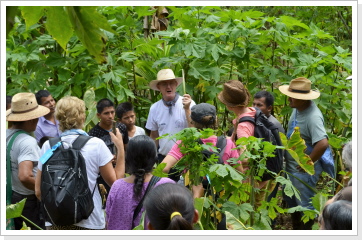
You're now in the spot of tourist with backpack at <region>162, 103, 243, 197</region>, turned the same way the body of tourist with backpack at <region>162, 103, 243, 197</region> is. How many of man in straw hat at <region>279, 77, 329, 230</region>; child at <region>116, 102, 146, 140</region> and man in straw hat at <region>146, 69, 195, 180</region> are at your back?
0

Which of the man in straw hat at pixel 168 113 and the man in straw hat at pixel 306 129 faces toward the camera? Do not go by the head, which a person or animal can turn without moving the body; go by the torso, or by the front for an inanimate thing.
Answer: the man in straw hat at pixel 168 113

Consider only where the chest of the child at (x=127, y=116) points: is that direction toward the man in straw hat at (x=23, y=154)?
no

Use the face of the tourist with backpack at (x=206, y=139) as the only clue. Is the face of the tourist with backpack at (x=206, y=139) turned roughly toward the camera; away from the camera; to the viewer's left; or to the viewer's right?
away from the camera

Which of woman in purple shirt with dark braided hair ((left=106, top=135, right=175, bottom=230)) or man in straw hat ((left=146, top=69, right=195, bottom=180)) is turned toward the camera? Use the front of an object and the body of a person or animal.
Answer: the man in straw hat

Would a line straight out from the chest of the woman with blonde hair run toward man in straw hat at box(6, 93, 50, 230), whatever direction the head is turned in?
no

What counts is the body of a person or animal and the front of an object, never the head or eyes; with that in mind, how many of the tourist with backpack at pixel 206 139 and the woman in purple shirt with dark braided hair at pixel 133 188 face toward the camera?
0

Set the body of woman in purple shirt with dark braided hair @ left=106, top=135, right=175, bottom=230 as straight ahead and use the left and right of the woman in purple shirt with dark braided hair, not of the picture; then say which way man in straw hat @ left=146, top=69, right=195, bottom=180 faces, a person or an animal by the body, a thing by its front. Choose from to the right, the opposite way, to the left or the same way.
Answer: the opposite way

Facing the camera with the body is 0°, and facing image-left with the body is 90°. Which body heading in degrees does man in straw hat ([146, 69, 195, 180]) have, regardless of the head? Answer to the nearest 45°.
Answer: approximately 0°

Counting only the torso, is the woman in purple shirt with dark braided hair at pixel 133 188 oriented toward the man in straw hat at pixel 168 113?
yes

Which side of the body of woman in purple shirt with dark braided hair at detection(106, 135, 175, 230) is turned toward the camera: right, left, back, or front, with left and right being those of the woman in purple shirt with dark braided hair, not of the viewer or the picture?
back

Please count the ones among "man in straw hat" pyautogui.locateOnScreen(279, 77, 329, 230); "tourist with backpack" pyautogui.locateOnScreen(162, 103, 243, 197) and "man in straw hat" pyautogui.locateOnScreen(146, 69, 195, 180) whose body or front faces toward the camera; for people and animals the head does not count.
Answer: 1

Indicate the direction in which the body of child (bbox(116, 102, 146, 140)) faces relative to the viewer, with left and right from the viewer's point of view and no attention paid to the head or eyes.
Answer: facing the viewer and to the right of the viewer

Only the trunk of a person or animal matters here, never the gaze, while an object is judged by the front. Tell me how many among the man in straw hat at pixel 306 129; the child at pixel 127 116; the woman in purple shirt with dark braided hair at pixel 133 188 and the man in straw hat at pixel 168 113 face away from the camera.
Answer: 1

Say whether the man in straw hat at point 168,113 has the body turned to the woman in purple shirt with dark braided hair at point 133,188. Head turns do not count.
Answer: yes

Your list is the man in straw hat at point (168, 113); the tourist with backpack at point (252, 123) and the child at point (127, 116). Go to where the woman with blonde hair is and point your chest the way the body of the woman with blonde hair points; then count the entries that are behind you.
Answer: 0

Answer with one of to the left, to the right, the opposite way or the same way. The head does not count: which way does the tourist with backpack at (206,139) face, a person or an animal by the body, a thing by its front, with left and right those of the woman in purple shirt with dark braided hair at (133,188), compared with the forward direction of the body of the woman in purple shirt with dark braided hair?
the same way

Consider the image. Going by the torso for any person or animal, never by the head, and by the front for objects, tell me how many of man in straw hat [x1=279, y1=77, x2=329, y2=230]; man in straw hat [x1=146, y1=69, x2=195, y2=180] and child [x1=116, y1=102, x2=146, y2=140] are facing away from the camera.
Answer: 0

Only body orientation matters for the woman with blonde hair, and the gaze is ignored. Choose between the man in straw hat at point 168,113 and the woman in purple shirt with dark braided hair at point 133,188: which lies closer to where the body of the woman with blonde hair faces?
the man in straw hat

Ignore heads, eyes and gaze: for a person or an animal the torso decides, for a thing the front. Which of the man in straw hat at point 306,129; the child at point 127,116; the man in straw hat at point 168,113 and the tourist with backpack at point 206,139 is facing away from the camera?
the tourist with backpack

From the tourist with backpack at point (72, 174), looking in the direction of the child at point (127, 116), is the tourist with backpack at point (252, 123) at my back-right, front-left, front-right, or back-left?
front-right

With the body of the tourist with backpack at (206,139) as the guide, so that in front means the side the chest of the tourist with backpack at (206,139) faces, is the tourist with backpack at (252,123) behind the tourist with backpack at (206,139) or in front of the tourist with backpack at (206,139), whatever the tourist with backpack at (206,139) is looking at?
in front

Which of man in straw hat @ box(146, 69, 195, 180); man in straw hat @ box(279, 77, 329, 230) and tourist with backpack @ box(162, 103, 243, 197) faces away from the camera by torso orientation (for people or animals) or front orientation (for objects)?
the tourist with backpack
